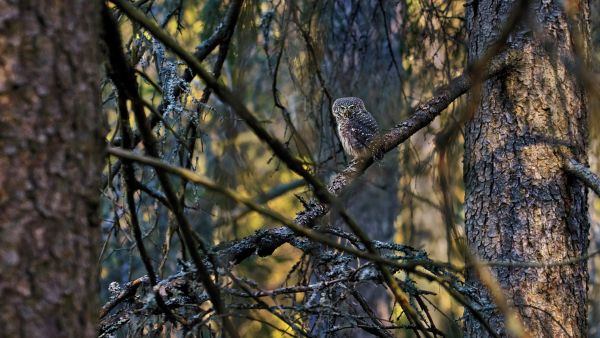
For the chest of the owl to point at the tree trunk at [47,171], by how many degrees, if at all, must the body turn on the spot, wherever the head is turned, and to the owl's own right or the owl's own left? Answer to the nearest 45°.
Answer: approximately 45° to the owl's own left

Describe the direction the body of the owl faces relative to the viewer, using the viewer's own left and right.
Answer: facing the viewer and to the left of the viewer
